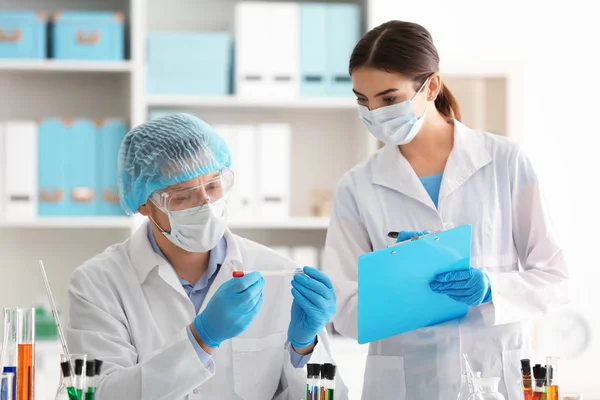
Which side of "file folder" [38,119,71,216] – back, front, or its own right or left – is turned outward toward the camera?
front

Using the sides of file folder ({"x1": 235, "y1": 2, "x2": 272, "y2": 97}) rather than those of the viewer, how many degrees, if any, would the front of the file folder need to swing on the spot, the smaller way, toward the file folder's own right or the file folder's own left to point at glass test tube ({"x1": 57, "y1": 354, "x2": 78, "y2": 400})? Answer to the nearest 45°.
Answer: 0° — it already faces it

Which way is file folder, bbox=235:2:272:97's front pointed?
toward the camera

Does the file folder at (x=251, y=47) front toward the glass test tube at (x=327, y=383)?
yes

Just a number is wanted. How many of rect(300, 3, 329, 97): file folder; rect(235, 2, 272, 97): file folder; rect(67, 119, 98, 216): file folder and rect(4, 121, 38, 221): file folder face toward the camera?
4

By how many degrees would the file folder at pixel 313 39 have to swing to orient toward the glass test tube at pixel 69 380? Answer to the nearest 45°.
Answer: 0° — it already faces it

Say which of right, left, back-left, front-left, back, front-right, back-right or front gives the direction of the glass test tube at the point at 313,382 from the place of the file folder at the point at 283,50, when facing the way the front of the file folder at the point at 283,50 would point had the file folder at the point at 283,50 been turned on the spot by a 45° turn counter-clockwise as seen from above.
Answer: front-right

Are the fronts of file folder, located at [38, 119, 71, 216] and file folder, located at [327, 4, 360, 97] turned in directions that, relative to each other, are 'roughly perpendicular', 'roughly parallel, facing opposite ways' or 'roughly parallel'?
roughly parallel

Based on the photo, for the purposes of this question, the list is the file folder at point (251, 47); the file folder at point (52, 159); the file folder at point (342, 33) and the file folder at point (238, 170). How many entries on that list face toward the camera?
4

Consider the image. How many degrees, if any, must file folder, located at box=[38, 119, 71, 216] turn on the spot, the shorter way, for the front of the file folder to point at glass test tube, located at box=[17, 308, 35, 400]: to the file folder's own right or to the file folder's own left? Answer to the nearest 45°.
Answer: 0° — it already faces it

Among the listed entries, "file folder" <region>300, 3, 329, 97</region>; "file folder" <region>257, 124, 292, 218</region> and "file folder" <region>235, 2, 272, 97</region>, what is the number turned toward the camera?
3

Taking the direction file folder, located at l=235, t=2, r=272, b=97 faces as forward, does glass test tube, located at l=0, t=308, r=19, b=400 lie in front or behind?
in front

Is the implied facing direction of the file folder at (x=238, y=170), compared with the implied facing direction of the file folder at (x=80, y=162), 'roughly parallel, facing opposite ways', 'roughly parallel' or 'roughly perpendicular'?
roughly parallel

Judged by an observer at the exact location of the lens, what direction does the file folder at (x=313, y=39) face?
facing the viewer

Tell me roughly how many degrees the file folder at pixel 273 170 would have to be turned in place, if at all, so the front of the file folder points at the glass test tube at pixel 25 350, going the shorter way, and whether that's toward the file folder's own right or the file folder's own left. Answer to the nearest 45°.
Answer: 0° — it already faces it

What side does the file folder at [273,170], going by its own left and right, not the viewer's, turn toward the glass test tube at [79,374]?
front

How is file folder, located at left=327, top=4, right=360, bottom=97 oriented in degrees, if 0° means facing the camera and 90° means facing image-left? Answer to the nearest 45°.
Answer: approximately 0°

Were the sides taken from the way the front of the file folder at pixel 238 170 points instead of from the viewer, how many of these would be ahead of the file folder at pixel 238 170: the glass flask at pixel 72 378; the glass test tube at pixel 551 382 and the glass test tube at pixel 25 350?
3

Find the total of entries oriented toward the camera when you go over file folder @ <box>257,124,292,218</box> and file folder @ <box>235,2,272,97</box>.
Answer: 2
